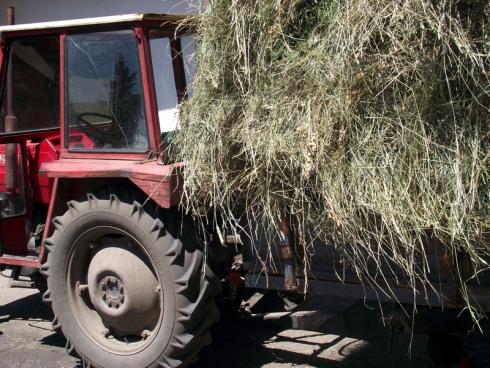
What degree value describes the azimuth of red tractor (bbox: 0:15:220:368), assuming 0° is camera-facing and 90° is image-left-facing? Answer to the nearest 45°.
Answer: approximately 135°

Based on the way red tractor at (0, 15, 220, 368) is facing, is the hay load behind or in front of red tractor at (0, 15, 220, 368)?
behind
